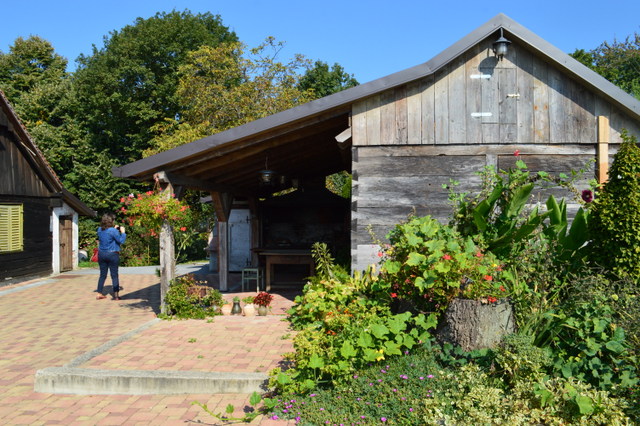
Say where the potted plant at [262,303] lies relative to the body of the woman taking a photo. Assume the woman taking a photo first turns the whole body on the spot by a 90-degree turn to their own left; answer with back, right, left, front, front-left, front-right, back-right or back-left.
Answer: back

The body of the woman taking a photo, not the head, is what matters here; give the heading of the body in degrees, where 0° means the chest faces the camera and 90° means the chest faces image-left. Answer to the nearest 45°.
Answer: approximately 225°

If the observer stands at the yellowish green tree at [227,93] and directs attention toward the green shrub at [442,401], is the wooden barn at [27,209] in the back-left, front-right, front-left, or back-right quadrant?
front-right

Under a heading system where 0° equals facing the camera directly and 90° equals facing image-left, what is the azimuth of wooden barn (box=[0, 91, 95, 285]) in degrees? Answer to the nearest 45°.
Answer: approximately 315°

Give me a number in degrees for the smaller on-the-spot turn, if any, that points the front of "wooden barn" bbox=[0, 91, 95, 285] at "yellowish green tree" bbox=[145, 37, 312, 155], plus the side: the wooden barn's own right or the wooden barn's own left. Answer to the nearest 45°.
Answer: approximately 90° to the wooden barn's own left

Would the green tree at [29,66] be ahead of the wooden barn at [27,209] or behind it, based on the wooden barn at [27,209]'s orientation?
behind

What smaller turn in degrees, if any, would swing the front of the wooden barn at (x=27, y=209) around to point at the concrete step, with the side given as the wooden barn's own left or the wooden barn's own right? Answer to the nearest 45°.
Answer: approximately 45° to the wooden barn's own right

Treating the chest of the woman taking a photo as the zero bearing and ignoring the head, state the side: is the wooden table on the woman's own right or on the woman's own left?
on the woman's own right

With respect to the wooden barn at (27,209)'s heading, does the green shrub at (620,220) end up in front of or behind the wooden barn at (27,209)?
in front

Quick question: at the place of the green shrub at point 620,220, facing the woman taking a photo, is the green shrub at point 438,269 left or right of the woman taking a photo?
left

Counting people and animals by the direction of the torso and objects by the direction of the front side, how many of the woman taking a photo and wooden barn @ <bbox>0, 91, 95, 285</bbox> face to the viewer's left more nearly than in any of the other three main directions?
0

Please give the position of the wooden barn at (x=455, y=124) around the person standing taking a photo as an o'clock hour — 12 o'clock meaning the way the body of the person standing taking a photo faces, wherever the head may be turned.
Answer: The wooden barn is roughly at 3 o'clock from the person standing taking a photo.

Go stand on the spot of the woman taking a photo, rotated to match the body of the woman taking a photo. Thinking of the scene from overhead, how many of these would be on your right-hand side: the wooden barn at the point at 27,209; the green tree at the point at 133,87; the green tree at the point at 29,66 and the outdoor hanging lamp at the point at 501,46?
1
